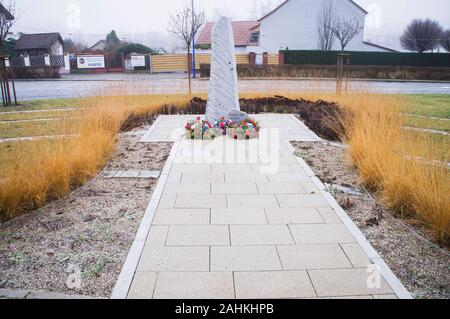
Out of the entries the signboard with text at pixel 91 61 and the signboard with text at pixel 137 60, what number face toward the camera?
2

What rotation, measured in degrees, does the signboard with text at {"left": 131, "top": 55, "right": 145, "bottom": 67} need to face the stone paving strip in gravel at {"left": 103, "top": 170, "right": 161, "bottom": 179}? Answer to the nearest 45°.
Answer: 0° — it already faces it

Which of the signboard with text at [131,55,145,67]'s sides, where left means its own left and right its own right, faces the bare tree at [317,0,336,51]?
left

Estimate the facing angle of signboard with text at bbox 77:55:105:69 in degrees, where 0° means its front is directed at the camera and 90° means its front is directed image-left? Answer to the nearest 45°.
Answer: approximately 0°

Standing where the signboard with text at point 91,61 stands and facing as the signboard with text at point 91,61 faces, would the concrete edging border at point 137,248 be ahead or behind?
ahead

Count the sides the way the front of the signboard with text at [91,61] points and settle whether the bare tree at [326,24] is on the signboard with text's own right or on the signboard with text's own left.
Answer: on the signboard with text's own left

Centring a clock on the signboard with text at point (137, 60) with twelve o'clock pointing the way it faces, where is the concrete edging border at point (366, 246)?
The concrete edging border is roughly at 12 o'clock from the signboard with text.

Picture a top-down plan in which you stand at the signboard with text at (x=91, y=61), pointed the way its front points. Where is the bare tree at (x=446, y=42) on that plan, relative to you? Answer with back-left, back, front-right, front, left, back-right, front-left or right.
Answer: left

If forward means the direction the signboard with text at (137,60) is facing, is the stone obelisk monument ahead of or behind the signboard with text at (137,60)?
ahead

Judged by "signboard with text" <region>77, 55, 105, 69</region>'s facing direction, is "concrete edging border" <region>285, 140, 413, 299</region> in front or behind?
in front

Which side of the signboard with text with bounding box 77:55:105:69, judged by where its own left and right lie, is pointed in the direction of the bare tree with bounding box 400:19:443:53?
left
